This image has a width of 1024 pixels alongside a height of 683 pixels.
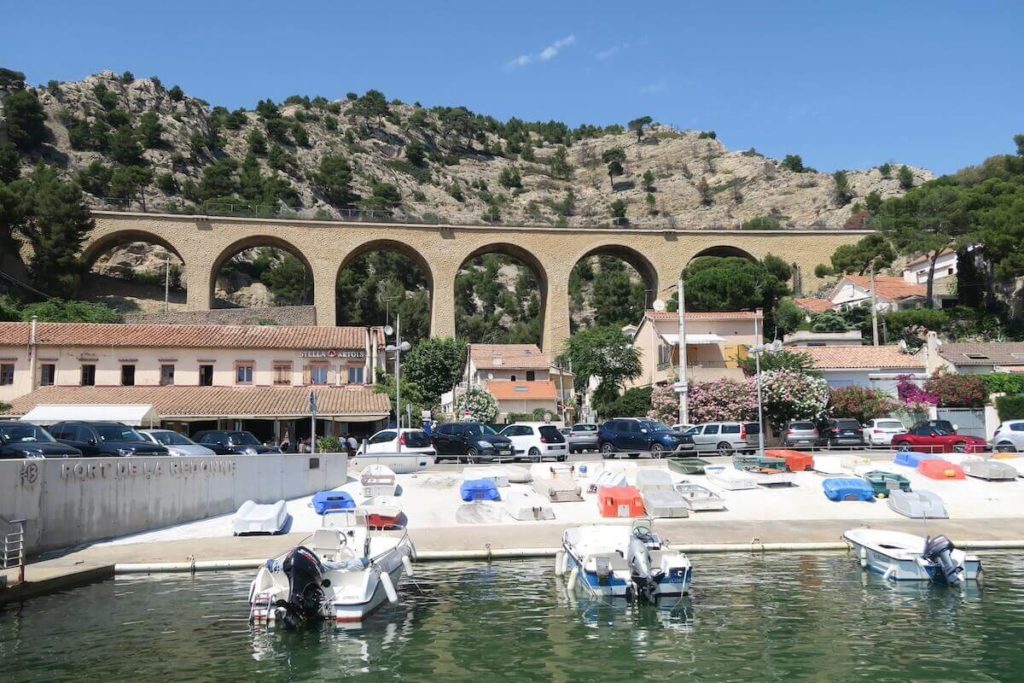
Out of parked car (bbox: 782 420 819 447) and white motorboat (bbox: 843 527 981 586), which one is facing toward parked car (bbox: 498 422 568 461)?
the white motorboat

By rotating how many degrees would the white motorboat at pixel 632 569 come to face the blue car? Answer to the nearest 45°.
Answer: approximately 45° to its right

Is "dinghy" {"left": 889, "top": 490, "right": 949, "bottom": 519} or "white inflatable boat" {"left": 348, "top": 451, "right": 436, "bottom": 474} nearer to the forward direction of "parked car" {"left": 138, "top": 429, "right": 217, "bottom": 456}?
the dinghy

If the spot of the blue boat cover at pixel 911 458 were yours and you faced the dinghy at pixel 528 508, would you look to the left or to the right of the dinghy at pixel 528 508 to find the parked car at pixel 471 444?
right

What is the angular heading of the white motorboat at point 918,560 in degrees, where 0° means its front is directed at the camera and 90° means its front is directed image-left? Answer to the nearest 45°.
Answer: approximately 135°

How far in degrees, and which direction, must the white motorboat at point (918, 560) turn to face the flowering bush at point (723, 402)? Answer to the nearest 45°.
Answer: approximately 45° to its right

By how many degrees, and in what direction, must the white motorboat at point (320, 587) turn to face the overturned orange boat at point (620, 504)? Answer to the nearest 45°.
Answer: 0° — it already faces it

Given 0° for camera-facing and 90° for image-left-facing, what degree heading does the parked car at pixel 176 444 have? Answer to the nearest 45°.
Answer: approximately 315°
